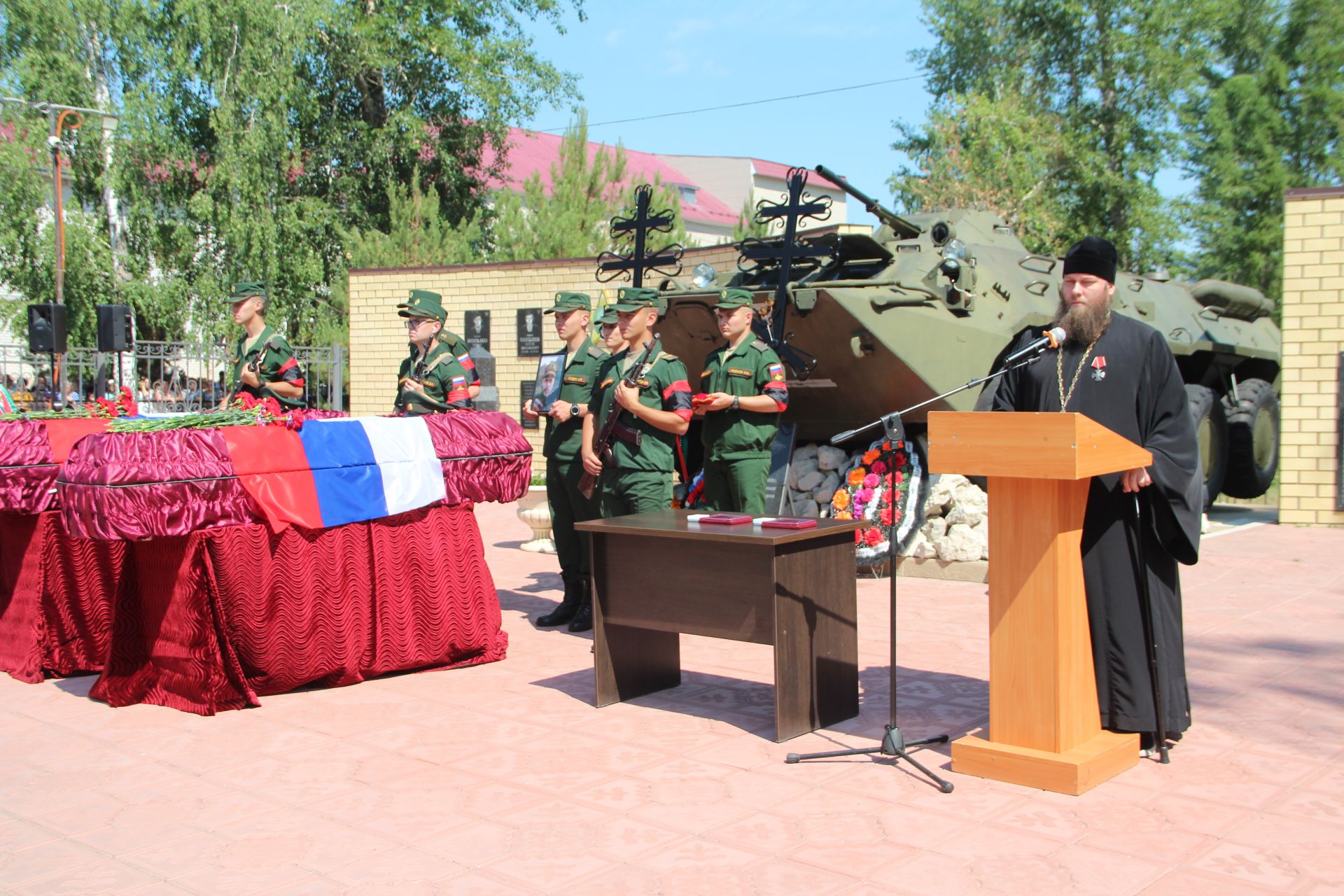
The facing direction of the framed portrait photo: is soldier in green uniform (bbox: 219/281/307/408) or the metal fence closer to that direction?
the soldier in green uniform

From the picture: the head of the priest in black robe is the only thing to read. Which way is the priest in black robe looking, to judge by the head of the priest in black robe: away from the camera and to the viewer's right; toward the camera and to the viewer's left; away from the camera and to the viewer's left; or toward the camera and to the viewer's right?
toward the camera and to the viewer's left

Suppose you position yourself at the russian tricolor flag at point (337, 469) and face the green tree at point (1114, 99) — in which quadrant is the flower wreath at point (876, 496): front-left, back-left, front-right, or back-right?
front-right

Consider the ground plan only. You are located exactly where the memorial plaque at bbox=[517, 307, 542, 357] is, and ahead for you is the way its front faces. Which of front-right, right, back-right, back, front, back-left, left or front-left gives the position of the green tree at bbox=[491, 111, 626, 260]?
back

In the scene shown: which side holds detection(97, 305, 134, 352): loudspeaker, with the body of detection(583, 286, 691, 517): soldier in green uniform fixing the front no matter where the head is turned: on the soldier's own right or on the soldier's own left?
on the soldier's own right

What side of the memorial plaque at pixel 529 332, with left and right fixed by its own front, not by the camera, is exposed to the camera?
front

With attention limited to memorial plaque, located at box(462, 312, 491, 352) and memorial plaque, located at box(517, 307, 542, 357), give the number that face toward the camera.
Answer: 2

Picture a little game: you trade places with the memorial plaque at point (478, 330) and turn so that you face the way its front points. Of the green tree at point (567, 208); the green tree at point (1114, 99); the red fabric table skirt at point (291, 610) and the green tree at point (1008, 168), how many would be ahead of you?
1

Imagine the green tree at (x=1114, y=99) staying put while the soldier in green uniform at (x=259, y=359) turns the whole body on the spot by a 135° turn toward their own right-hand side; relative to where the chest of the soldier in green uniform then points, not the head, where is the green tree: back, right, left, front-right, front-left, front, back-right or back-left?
front-right

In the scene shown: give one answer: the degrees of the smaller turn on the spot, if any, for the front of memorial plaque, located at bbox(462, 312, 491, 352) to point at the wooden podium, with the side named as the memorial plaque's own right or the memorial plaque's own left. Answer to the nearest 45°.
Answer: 0° — it already faces it

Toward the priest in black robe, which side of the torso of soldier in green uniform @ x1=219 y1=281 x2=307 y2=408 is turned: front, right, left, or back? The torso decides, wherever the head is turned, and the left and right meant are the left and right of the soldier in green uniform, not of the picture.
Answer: left
